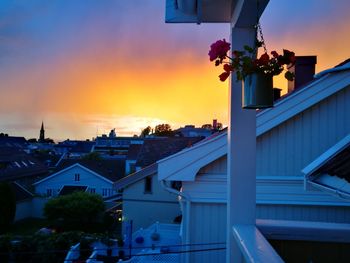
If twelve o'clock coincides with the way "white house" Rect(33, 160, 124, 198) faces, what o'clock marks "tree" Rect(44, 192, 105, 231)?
The tree is roughly at 12 o'clock from the white house.

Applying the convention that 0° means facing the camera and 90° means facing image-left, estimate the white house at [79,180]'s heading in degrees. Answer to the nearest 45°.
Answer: approximately 0°

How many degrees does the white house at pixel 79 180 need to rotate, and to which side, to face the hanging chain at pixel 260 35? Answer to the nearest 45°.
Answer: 0° — it already faces it

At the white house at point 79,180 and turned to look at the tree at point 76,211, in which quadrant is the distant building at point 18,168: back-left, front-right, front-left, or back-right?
back-right

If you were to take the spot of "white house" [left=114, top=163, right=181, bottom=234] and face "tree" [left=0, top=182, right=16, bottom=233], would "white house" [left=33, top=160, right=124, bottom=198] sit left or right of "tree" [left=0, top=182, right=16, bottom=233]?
right

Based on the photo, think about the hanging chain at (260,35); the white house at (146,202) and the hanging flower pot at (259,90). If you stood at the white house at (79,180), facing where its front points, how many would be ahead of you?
3

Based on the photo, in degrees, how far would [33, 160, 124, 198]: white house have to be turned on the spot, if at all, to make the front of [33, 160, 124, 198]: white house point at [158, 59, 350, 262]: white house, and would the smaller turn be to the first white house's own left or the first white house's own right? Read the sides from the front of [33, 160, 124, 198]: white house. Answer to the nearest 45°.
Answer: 0° — it already faces it

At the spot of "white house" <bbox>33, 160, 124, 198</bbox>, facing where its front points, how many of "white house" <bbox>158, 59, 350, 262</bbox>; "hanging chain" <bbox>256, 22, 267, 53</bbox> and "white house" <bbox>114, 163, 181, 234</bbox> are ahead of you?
3

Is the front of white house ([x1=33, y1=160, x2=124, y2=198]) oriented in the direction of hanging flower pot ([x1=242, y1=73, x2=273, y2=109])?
yes
